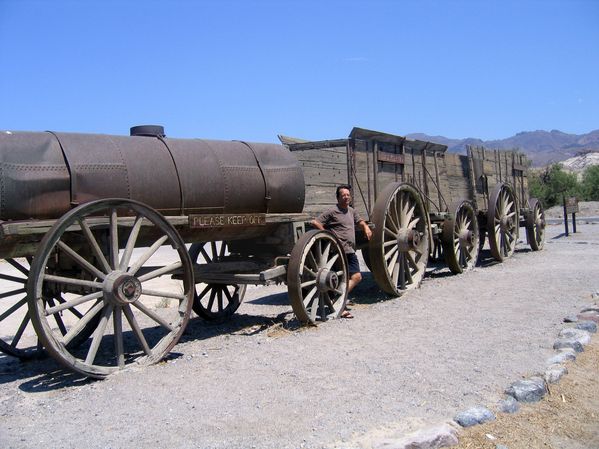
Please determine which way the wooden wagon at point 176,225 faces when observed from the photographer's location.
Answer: facing away from the viewer and to the right of the viewer

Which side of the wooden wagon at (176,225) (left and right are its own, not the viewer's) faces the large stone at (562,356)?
right

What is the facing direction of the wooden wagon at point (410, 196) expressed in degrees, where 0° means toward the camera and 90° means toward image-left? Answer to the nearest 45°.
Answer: approximately 225°

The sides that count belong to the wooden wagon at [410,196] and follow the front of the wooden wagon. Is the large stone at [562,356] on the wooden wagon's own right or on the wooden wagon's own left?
on the wooden wagon's own right

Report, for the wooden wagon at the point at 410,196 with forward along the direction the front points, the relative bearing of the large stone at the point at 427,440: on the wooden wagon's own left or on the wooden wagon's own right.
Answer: on the wooden wagon's own right

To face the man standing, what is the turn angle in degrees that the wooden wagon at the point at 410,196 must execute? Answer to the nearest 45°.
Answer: approximately 180°

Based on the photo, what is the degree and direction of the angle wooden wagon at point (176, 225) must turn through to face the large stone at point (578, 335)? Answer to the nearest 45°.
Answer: approximately 45° to its right

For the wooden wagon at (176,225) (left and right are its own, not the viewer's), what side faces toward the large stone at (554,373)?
right
